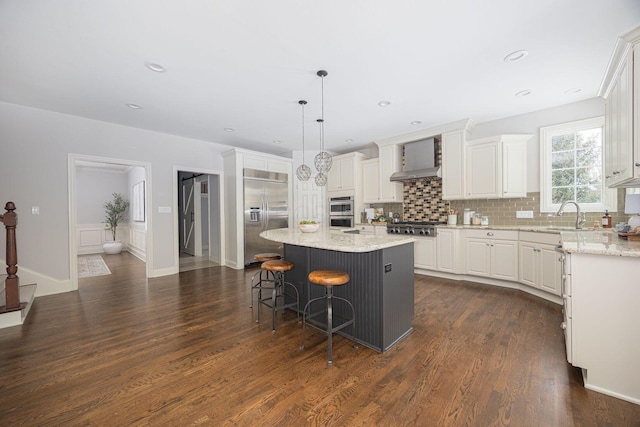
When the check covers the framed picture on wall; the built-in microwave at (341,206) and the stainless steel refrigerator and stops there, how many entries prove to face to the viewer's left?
1

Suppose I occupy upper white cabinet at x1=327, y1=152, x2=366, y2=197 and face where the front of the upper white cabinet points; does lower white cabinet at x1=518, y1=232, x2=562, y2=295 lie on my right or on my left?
on my left

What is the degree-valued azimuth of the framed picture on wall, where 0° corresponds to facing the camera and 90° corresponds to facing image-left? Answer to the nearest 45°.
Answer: approximately 90°

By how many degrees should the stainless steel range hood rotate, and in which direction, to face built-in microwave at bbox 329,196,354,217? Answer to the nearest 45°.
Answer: approximately 45° to its right

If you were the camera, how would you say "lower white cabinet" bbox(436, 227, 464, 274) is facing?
facing the viewer and to the left of the viewer

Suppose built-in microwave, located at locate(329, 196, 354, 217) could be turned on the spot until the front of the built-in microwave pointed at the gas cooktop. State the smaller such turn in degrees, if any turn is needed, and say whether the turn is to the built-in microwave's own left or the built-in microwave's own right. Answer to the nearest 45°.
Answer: approximately 45° to the built-in microwave's own left

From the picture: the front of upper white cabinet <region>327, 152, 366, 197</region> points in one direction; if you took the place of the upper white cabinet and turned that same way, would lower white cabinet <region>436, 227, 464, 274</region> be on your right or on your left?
on your left

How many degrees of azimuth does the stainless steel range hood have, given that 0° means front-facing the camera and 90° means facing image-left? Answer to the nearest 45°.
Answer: approximately 45°

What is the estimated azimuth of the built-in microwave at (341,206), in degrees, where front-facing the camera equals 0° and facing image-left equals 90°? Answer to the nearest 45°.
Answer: approximately 0°
